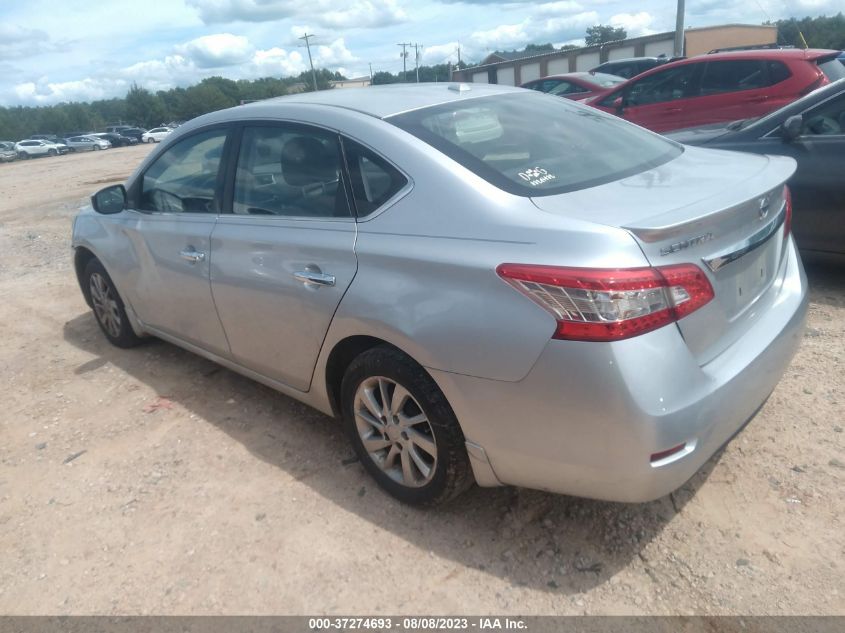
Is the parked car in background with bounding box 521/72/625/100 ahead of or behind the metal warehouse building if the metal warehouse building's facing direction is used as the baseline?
ahead

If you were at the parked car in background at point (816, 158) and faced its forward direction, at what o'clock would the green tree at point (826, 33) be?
The green tree is roughly at 3 o'clock from the parked car in background.

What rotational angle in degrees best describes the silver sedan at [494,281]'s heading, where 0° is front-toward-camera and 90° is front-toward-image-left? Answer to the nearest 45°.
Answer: approximately 135°

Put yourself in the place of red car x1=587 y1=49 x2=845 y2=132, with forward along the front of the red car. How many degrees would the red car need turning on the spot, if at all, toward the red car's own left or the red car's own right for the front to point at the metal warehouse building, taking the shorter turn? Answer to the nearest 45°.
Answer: approximately 45° to the red car's own right

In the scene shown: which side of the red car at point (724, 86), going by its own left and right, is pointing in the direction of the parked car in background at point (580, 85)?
front

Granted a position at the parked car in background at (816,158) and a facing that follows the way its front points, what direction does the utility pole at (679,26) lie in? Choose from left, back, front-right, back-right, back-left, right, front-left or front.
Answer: right

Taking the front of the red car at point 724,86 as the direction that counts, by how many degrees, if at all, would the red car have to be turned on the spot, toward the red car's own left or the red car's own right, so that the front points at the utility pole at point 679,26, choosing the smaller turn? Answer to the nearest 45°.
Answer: approximately 45° to the red car's own right

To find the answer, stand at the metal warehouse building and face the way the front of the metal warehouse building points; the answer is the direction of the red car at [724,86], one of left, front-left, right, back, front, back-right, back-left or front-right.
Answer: front-left

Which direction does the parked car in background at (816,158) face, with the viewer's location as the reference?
facing to the left of the viewer

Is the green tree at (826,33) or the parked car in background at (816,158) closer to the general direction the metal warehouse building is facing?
the parked car in background

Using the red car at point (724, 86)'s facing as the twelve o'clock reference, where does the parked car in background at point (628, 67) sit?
The parked car in background is roughly at 1 o'clock from the red car.

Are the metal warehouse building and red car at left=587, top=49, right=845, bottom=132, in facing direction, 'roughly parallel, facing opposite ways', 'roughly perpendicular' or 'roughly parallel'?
roughly perpendicular

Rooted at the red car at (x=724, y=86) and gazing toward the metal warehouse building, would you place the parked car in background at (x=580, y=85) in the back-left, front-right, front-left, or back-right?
front-left

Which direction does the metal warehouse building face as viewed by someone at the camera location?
facing the viewer and to the left of the viewer

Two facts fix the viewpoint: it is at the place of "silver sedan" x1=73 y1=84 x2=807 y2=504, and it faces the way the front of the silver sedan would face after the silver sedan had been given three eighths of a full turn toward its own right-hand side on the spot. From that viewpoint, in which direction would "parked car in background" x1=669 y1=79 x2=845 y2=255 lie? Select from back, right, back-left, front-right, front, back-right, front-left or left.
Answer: front-left

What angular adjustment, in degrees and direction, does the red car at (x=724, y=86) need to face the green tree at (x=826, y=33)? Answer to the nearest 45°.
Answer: approximately 45° to its right

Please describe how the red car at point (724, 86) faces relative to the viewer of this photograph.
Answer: facing away from the viewer and to the left of the viewer
